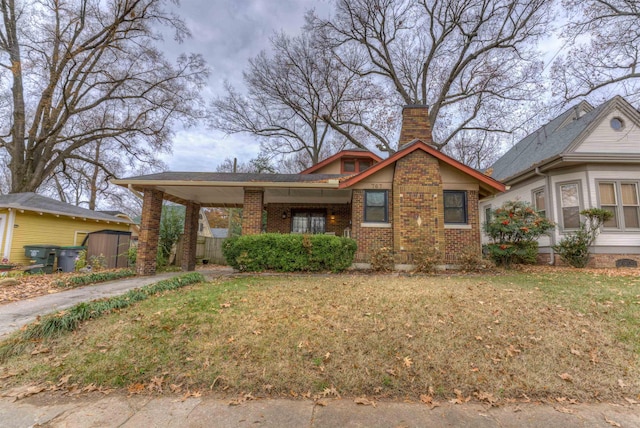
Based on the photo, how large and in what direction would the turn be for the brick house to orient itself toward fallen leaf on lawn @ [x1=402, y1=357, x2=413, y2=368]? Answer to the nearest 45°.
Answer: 0° — it already faces it

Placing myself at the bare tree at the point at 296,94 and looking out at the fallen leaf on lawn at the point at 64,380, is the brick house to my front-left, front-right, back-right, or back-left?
front-left

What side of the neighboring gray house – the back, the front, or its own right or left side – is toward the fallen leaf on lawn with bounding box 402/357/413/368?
front

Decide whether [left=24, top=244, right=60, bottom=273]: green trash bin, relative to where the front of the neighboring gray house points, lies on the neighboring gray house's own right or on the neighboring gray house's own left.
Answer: on the neighboring gray house's own right

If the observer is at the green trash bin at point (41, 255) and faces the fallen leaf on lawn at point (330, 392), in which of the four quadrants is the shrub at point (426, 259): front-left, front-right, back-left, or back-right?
front-left

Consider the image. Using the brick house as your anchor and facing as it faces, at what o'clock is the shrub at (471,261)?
The shrub is roughly at 10 o'clock from the brick house.

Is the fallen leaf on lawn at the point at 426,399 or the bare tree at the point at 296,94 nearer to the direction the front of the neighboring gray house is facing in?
the fallen leaf on lawn

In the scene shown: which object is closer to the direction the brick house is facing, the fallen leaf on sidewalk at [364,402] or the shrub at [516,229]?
the fallen leaf on sidewalk

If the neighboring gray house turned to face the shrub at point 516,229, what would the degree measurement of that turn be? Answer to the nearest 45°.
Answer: approximately 45° to its right

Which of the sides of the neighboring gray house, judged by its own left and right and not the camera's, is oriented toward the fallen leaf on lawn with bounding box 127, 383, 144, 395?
front

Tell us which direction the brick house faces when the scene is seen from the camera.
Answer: facing the viewer

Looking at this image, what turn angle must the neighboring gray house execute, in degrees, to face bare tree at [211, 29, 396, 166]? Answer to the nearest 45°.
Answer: approximately 90° to its right

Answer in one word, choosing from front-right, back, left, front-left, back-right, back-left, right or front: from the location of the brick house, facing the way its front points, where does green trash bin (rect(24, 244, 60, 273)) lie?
right

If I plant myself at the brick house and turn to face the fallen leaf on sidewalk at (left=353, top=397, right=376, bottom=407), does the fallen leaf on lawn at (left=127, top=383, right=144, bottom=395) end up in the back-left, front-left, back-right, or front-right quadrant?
front-right

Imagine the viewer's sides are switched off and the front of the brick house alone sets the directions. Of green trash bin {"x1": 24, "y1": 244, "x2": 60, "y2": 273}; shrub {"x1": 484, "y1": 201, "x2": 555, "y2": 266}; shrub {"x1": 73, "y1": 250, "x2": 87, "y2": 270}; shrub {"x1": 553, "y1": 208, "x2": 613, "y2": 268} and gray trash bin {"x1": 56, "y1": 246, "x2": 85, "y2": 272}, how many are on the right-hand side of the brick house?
3

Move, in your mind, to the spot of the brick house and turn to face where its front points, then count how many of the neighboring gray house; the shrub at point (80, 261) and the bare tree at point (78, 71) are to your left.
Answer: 1

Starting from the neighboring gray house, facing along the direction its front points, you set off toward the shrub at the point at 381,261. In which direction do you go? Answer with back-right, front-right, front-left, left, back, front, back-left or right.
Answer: front-right

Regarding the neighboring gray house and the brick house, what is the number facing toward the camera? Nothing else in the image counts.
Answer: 2
